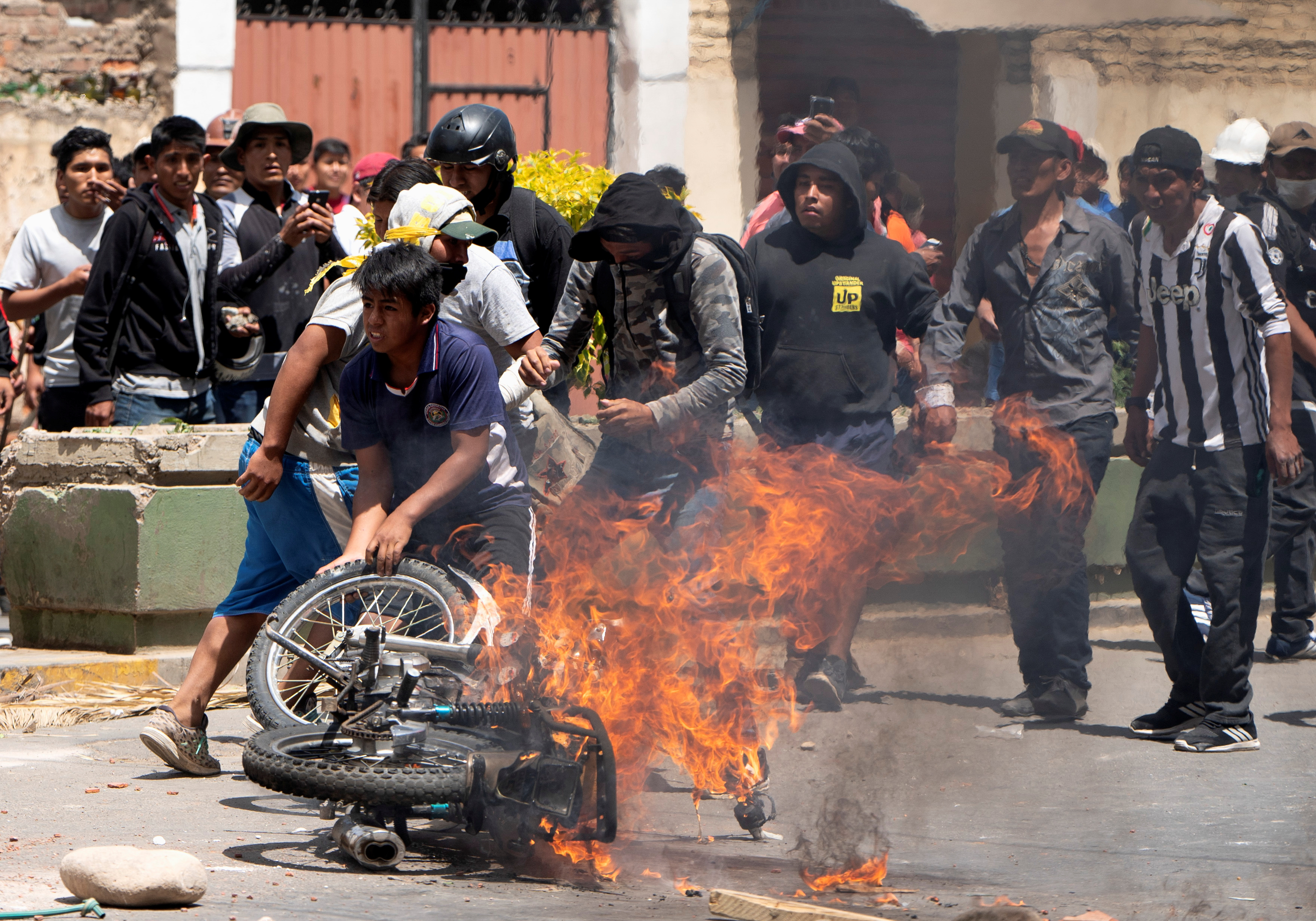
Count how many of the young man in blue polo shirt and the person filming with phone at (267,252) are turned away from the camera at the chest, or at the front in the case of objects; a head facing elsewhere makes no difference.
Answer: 0

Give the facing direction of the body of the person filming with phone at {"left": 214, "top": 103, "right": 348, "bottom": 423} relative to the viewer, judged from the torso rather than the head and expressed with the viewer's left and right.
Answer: facing the viewer and to the right of the viewer

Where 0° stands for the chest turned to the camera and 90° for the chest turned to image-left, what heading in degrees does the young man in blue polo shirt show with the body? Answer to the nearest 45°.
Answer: approximately 45°

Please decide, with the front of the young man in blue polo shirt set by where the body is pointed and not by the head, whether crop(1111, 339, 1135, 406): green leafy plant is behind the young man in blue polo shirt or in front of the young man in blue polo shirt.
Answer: behind

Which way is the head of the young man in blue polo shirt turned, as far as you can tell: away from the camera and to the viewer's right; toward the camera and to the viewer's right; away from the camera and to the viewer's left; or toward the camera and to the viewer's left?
toward the camera and to the viewer's left

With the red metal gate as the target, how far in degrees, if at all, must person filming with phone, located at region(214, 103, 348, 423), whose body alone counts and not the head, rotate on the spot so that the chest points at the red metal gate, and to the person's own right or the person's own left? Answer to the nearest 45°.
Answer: approximately 135° to the person's own left

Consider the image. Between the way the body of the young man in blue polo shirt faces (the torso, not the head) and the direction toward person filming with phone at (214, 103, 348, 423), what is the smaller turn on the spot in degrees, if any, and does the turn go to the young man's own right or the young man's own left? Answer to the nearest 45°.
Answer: approximately 135° to the young man's own right

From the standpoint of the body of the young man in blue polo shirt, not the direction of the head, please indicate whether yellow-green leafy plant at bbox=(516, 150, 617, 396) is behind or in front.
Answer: behind
